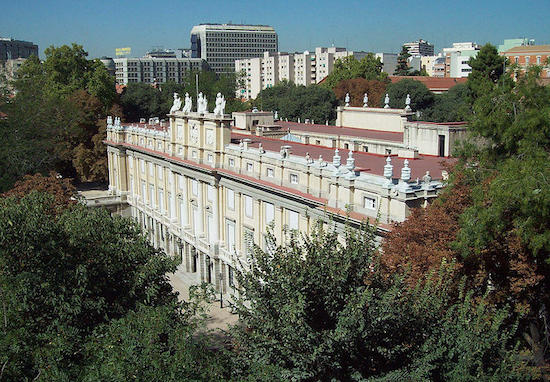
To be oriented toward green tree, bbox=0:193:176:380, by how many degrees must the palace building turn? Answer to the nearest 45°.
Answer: approximately 45° to its left

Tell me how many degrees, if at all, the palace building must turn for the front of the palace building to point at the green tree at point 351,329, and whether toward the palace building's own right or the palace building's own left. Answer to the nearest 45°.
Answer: approximately 45° to the palace building's own left

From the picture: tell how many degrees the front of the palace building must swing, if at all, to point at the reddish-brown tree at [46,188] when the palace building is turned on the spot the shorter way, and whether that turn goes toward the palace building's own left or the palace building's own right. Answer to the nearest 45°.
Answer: approximately 45° to the palace building's own right

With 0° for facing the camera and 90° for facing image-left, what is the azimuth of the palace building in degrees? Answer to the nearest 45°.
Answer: approximately 45°

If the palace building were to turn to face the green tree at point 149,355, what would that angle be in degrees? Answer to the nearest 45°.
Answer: approximately 45° to its left
